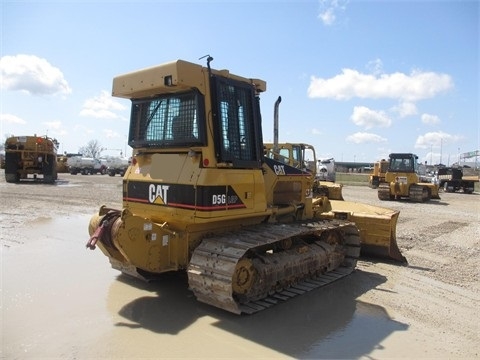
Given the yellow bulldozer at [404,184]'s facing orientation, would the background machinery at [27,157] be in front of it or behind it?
behind

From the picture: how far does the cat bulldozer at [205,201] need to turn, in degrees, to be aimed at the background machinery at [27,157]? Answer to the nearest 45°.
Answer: approximately 90° to its left

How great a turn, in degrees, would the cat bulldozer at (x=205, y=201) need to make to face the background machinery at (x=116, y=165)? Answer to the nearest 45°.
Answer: approximately 45° to its left

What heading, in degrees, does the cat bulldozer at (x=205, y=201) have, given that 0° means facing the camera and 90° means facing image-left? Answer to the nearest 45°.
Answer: approximately 225°

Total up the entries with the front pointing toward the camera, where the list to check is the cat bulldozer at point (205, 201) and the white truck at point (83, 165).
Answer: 0

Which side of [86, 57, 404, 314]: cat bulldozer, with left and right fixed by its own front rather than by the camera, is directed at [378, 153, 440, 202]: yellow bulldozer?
front
